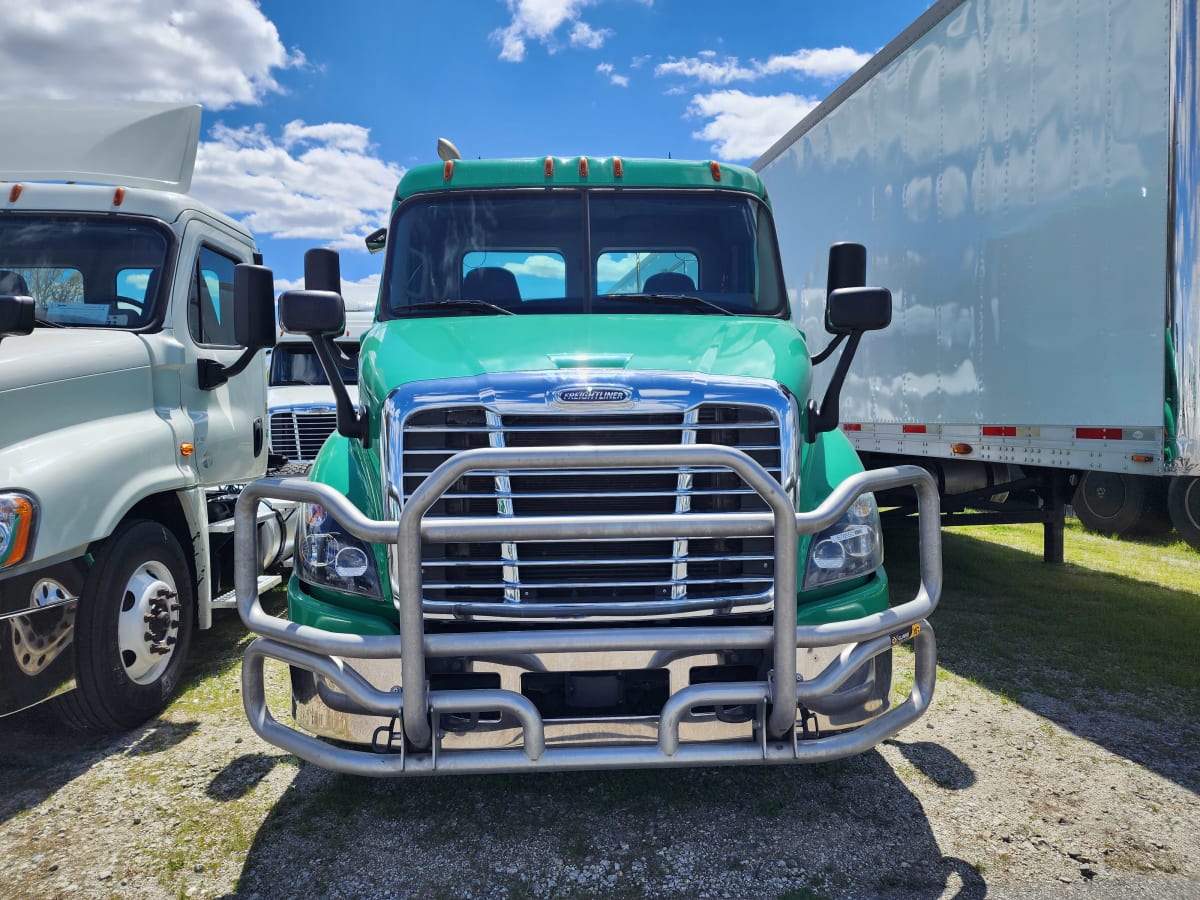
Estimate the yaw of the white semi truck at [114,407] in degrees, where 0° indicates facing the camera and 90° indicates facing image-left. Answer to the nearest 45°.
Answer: approximately 45°

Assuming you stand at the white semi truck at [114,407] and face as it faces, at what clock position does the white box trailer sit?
The white box trailer is roughly at 8 o'clock from the white semi truck.

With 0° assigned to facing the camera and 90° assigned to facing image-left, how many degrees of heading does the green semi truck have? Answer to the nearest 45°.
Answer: approximately 0°

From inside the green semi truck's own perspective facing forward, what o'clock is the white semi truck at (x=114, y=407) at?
The white semi truck is roughly at 4 o'clock from the green semi truck.

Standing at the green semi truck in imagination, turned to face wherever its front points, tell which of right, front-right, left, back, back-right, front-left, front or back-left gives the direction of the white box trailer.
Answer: back-left
